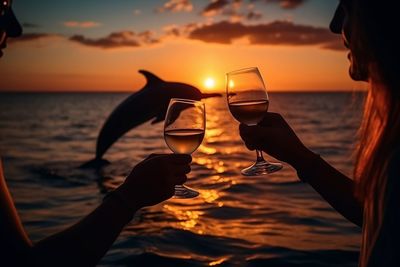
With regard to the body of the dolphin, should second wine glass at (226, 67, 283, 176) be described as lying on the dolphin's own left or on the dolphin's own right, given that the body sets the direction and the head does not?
on the dolphin's own right

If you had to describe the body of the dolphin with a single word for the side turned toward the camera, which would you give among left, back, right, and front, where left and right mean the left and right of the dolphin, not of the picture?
right

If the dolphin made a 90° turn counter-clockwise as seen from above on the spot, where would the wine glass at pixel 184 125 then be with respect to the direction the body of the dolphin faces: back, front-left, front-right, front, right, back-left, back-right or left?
back
